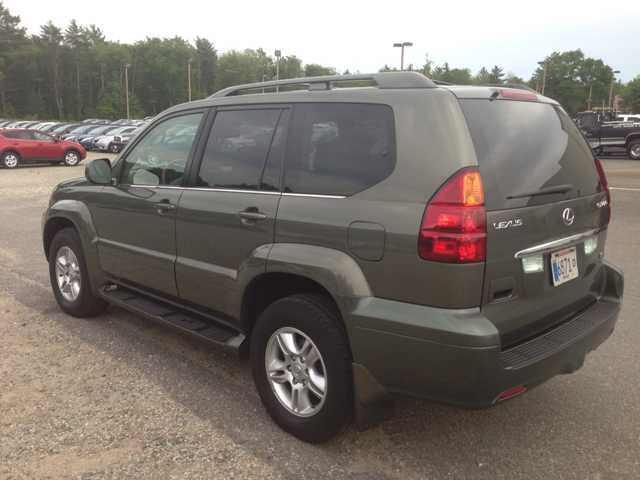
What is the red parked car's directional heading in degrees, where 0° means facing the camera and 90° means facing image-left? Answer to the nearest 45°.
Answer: approximately 270°

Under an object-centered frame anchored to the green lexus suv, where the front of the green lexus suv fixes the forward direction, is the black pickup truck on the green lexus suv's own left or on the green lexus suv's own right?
on the green lexus suv's own right

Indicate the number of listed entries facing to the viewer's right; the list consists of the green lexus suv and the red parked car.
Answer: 1

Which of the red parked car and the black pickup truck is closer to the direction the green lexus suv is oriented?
the red parked car

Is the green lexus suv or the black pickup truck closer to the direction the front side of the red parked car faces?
the black pickup truck

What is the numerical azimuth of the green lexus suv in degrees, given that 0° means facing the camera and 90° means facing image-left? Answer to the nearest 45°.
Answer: approximately 135°

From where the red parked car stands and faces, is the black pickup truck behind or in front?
in front

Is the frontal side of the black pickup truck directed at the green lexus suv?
no

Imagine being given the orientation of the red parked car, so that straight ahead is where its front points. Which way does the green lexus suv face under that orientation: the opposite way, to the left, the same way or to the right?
to the left

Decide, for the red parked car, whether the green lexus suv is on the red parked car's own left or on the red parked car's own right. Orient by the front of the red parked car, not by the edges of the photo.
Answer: on the red parked car's own right

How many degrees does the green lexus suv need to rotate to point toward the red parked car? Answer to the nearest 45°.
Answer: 0° — it already faces it
